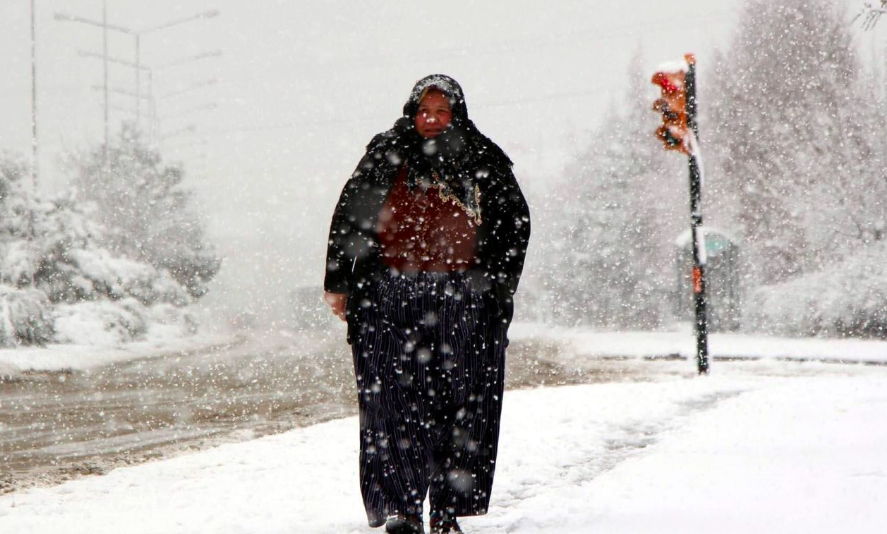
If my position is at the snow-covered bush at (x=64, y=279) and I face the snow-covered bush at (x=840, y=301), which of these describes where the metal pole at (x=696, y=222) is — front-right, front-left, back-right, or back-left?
front-right

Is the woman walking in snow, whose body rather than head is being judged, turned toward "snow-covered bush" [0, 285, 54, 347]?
no

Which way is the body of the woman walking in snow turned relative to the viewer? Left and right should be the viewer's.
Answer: facing the viewer

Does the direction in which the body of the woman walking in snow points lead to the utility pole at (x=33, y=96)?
no

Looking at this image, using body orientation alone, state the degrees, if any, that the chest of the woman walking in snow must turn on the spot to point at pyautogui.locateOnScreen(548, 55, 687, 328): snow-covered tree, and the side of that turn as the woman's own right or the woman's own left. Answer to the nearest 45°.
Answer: approximately 180°

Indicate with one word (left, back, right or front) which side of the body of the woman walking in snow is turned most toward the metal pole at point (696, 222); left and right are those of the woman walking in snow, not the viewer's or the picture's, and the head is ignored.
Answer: back

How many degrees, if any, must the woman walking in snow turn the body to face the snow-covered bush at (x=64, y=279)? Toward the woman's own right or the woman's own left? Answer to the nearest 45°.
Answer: approximately 135° to the woman's own right

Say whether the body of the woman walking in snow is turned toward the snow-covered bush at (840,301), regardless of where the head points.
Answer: no

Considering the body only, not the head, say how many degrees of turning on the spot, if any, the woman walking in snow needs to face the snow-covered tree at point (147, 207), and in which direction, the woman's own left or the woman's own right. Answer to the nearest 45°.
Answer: approximately 180°

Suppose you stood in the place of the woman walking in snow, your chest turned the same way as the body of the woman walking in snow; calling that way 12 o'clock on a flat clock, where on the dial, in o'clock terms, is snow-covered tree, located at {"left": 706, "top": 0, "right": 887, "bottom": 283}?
The snow-covered tree is roughly at 7 o'clock from the woman walking in snow.

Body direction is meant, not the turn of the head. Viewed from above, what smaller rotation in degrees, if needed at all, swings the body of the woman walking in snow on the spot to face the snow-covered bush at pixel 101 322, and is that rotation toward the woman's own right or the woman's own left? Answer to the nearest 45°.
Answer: approximately 180°

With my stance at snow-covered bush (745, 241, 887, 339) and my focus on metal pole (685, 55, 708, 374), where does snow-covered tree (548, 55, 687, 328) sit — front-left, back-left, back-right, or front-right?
back-right

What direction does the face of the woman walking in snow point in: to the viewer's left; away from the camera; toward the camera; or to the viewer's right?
toward the camera

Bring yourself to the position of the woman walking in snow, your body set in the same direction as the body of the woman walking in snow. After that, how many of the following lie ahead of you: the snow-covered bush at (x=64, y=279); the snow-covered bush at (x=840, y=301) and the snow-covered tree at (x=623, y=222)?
0
